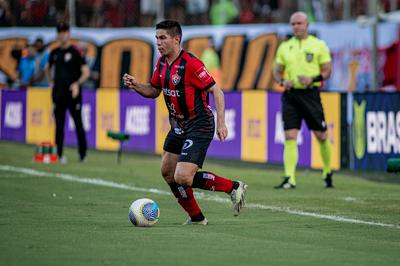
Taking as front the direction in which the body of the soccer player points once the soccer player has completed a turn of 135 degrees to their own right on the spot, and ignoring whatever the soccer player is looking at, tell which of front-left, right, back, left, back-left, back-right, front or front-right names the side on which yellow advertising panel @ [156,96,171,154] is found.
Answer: front

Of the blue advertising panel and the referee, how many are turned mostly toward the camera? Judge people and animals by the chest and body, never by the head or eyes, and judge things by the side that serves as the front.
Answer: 2

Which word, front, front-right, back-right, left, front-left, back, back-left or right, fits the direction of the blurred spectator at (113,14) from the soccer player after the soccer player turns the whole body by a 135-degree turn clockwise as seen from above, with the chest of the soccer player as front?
front

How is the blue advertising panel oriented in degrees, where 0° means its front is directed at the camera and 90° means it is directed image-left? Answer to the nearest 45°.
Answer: approximately 0°
